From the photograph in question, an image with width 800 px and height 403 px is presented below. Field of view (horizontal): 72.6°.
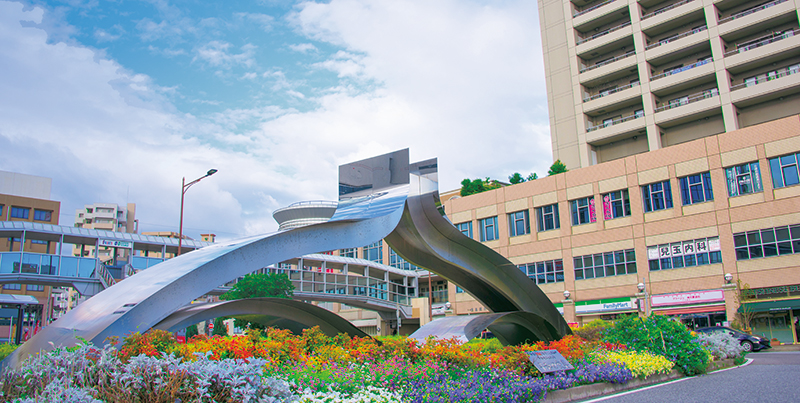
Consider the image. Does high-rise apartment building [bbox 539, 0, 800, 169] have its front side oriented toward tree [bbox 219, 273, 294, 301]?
yes

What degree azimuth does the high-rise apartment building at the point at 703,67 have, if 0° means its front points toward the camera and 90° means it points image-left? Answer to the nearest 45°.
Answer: approximately 45°

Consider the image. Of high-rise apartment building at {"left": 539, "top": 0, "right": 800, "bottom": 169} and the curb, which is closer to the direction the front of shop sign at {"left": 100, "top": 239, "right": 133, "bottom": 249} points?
the curb

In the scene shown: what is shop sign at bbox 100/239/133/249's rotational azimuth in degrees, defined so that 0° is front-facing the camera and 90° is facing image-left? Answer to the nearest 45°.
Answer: approximately 0°

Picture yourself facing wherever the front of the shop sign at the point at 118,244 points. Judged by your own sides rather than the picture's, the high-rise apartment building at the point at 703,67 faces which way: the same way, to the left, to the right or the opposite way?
to the right

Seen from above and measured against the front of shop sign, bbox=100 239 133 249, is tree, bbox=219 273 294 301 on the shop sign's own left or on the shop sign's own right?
on the shop sign's own left

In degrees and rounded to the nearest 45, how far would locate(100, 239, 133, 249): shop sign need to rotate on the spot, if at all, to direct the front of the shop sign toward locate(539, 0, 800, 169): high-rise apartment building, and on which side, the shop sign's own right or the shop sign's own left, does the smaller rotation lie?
approximately 90° to the shop sign's own left
